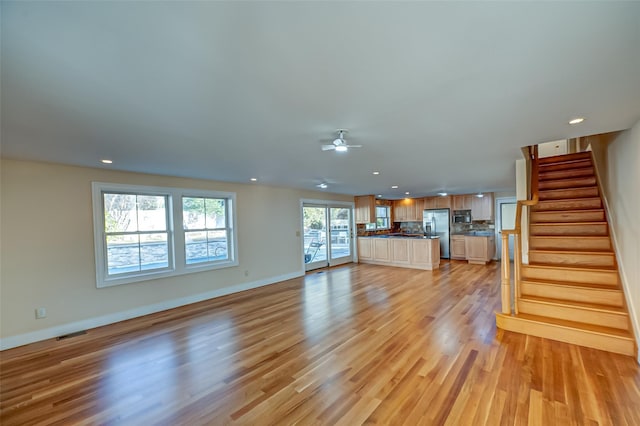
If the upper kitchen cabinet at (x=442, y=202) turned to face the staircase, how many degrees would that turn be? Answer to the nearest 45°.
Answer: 0° — it already faces it

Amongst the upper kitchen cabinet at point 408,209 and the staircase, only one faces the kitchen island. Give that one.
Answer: the upper kitchen cabinet

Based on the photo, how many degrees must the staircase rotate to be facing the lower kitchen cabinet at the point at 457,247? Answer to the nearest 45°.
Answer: approximately 135° to its right

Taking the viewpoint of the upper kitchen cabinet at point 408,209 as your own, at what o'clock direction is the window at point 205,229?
The window is roughly at 1 o'clock from the upper kitchen cabinet.

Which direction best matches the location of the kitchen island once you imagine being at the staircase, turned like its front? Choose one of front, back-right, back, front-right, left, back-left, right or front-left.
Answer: back-right

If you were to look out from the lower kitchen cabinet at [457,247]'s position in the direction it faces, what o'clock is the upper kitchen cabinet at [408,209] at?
The upper kitchen cabinet is roughly at 4 o'clock from the lower kitchen cabinet.

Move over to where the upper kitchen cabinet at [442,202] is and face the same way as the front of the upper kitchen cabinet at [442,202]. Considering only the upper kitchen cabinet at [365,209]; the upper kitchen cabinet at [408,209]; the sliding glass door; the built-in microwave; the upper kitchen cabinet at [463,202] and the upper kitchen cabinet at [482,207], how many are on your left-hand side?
3

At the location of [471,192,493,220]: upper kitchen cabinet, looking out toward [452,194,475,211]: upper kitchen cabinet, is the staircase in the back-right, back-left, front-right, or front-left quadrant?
back-left

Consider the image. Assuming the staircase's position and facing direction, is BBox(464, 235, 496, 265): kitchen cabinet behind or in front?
behind

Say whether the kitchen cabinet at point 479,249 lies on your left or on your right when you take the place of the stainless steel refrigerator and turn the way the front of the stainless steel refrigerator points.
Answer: on your left
